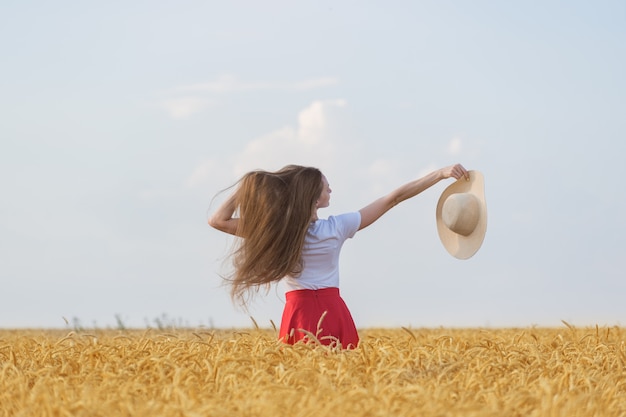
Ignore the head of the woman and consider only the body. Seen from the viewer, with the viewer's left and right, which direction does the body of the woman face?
facing away from the viewer
